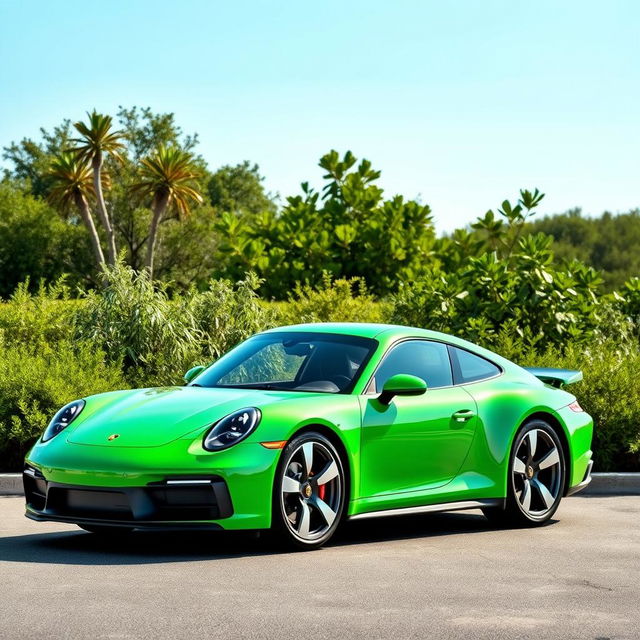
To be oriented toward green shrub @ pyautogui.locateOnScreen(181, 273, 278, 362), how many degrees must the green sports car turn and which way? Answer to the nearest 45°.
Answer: approximately 135° to its right

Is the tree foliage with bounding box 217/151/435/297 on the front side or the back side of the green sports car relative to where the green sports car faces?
on the back side

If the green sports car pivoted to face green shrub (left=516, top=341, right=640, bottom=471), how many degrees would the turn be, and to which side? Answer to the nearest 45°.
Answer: approximately 180°

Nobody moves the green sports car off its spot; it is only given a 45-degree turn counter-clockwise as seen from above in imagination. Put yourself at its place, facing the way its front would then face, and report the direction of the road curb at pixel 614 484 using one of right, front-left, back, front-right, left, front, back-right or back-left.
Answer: back-left

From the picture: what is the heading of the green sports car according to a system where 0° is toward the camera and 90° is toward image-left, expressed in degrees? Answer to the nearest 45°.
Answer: approximately 45°

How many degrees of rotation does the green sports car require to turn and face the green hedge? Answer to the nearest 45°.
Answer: approximately 135° to its right

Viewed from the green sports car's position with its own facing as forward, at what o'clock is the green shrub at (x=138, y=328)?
The green shrub is roughly at 4 o'clock from the green sports car.

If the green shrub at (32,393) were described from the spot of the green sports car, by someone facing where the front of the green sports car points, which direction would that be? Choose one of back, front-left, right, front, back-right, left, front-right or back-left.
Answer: right
